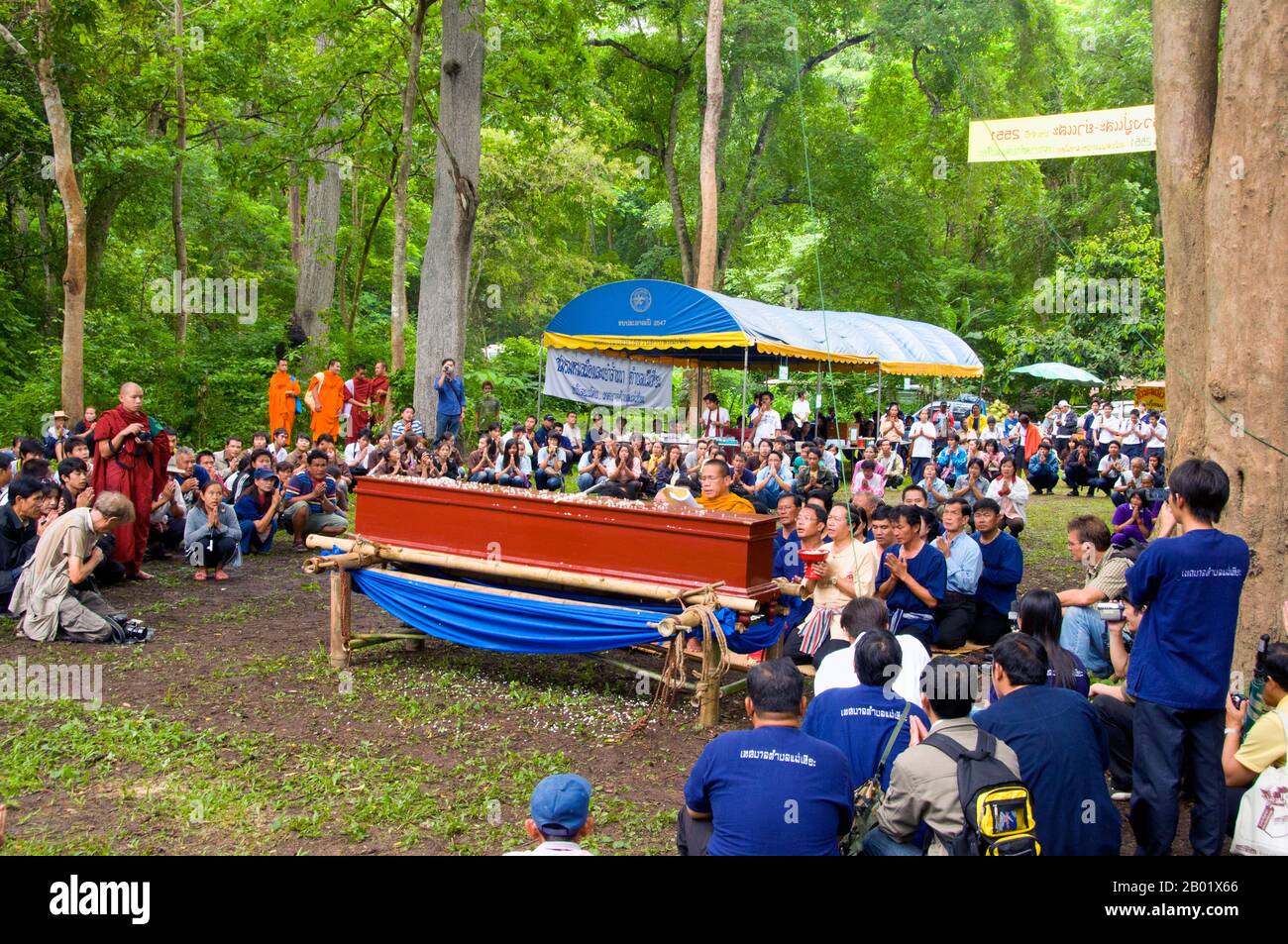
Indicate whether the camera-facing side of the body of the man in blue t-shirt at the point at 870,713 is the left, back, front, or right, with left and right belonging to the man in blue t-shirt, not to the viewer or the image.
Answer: back

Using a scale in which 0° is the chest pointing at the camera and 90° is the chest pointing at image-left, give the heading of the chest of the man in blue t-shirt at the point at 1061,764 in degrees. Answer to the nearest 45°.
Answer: approximately 135°

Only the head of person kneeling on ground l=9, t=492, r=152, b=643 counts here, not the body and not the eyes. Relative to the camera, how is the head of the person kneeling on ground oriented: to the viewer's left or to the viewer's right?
to the viewer's right

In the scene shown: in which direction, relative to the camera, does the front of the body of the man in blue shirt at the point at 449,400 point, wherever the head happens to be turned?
toward the camera

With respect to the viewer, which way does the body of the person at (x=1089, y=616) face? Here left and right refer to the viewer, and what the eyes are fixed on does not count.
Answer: facing to the left of the viewer

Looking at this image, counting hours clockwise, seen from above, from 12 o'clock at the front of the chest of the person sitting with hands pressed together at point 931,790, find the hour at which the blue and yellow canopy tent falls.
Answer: The blue and yellow canopy tent is roughly at 1 o'clock from the person sitting with hands pressed together.

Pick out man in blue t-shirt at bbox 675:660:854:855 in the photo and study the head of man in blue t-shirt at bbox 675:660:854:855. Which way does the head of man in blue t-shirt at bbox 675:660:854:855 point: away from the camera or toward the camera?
away from the camera

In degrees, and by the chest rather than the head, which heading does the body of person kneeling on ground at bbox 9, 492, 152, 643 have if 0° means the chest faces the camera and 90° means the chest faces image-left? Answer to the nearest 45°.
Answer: approximately 270°

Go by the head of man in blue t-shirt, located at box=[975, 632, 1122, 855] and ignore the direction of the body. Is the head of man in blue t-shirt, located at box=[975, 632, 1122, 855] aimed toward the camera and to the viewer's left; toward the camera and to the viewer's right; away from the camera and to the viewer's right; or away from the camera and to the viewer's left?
away from the camera and to the viewer's left

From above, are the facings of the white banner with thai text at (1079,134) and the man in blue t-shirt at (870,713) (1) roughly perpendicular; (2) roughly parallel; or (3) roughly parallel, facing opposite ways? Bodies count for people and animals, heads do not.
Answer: roughly parallel

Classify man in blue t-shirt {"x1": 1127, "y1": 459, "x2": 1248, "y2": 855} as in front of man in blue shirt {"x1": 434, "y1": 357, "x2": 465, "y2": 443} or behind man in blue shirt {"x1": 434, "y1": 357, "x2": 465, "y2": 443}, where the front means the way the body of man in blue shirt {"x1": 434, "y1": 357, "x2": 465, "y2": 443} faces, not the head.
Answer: in front

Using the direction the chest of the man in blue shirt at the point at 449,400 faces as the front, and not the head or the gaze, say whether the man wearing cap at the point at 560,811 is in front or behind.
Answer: in front

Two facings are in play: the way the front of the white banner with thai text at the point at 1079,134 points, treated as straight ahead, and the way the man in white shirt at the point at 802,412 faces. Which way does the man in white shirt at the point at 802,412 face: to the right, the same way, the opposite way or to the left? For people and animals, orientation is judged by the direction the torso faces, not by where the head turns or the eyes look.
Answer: the opposite way
